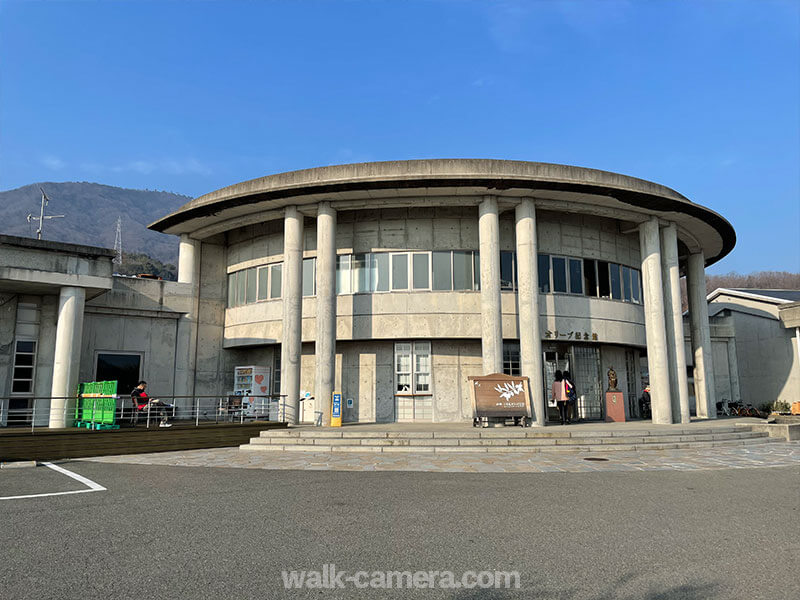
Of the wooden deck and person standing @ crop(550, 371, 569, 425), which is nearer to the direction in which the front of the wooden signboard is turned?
the wooden deck

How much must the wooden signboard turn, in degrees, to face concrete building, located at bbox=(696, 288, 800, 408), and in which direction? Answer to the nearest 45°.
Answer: approximately 135° to its left

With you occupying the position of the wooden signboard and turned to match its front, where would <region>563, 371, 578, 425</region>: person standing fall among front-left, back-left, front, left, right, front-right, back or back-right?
back-left

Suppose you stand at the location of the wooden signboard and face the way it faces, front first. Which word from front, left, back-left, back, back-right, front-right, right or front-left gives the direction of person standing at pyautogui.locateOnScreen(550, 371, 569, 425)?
back-left

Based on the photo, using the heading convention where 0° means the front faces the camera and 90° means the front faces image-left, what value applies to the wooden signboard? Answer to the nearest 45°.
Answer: approximately 0°

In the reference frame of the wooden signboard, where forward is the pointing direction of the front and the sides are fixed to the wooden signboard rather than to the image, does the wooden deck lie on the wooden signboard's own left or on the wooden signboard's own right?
on the wooden signboard's own right
